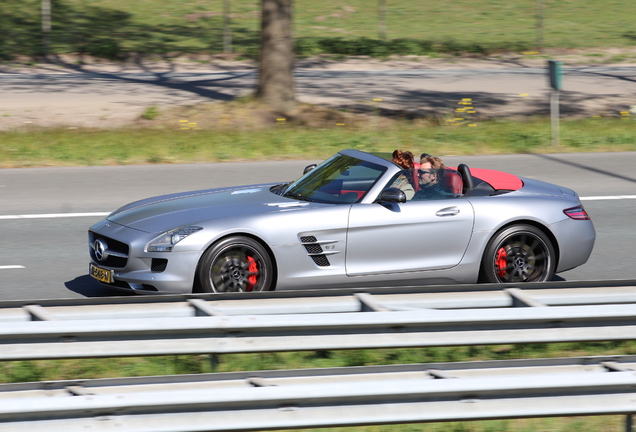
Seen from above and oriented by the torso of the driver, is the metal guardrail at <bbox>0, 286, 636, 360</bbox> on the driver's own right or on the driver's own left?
on the driver's own left

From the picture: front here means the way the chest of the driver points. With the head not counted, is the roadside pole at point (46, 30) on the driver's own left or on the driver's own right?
on the driver's own right

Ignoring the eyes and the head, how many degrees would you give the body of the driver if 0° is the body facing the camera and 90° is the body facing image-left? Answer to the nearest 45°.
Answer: approximately 90°

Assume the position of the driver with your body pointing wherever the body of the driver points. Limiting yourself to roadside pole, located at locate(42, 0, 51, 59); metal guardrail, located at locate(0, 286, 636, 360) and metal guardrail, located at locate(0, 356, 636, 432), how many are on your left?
2

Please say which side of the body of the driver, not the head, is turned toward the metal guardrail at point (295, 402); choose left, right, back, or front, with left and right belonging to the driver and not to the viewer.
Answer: left
